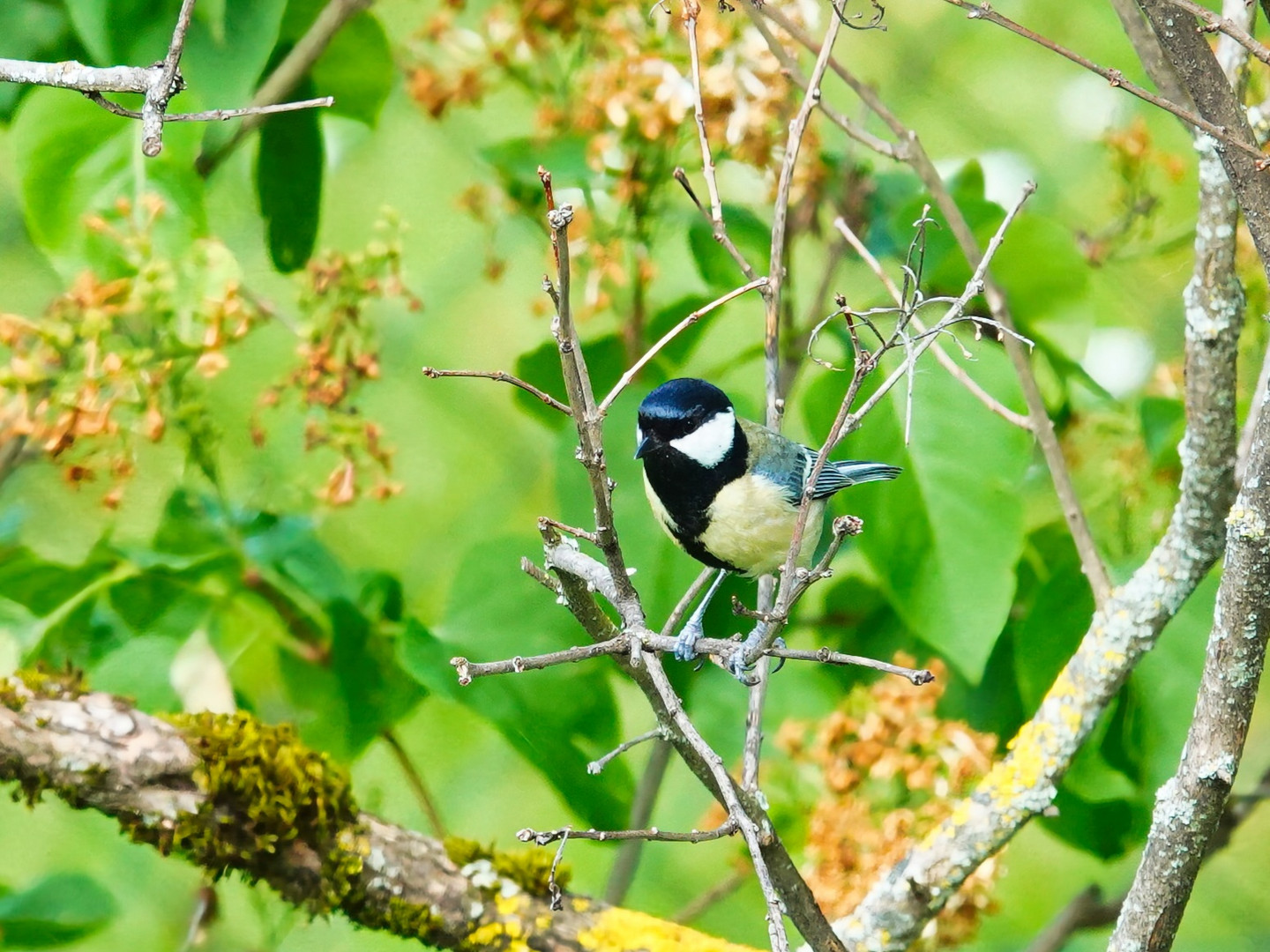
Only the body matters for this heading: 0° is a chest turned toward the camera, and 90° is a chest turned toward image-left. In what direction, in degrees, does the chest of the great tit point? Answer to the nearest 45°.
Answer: approximately 45°
